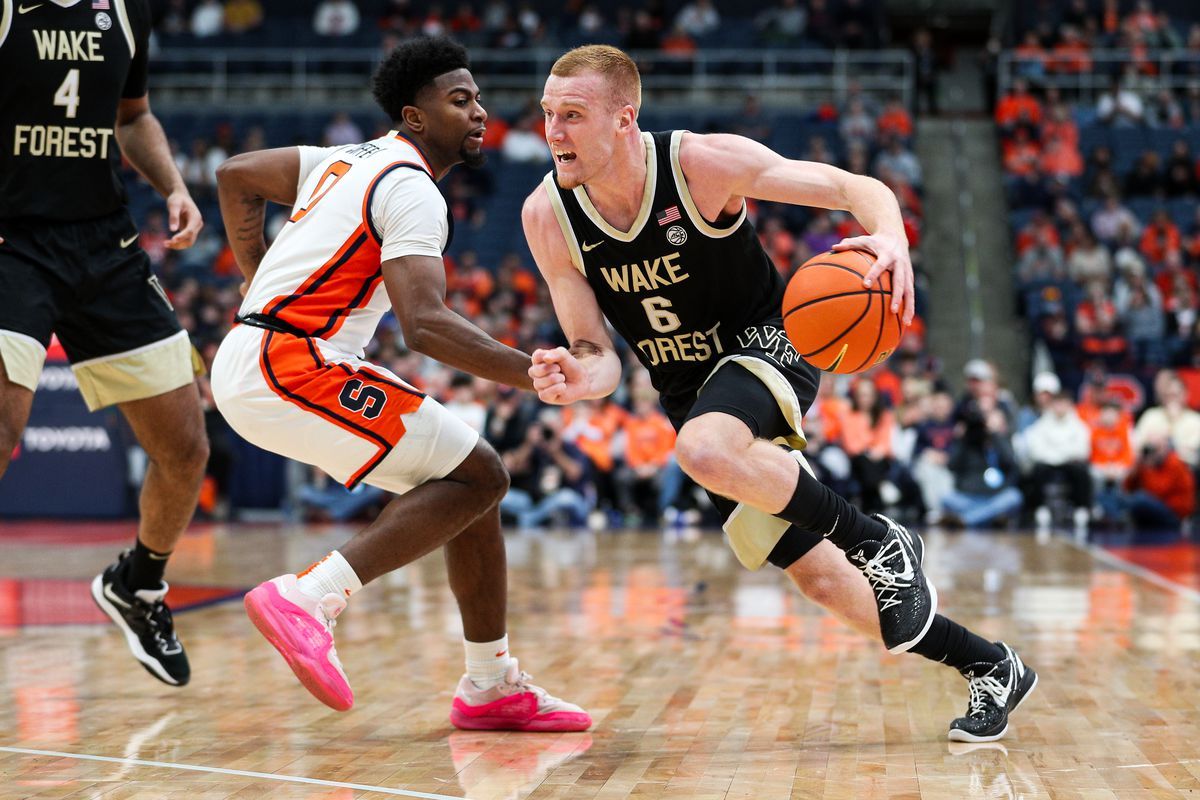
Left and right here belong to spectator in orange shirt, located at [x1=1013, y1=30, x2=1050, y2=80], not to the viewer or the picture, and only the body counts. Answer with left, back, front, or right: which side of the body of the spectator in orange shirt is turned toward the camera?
front

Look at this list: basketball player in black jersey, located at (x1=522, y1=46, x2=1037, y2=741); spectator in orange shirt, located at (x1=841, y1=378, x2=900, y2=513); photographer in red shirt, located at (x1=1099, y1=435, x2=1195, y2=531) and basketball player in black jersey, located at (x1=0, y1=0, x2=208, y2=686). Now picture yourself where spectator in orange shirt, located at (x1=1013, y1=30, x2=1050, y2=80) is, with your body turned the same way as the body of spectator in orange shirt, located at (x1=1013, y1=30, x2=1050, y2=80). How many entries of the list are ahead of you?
4

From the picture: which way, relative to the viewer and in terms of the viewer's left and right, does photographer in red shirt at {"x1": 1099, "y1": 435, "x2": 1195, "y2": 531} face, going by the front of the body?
facing the viewer and to the left of the viewer

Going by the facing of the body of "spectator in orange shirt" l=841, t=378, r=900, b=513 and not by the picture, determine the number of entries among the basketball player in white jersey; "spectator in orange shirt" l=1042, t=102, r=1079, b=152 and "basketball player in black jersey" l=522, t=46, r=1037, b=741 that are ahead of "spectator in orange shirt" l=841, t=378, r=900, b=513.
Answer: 2

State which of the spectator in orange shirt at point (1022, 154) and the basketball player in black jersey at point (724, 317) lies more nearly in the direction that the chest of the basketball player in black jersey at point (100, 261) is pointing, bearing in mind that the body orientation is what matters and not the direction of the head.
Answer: the basketball player in black jersey

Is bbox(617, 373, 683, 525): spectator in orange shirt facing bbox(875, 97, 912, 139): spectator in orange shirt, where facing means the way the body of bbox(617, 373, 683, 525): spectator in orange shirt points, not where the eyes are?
no

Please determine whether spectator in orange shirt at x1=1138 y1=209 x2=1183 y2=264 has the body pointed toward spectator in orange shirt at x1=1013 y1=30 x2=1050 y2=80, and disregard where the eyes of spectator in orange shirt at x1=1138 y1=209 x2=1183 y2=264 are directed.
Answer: no

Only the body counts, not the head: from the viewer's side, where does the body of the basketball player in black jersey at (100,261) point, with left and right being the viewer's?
facing the viewer

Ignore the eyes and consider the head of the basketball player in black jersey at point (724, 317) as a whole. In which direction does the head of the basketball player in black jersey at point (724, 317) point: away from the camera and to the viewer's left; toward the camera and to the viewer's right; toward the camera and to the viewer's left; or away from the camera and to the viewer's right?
toward the camera and to the viewer's left

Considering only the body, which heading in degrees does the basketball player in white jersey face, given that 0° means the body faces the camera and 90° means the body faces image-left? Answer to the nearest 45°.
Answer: approximately 270°

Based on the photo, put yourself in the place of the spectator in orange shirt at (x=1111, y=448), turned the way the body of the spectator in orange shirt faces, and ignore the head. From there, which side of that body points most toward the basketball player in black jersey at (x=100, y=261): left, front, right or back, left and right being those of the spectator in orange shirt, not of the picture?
front

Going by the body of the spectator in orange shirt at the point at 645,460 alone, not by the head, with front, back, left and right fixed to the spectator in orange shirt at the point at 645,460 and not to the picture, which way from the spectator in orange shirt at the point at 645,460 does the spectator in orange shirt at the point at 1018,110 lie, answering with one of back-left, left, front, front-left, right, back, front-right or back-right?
back-left

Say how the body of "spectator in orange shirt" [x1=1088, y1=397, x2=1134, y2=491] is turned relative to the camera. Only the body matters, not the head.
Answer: toward the camera

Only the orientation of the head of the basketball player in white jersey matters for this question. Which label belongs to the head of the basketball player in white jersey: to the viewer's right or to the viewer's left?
to the viewer's right

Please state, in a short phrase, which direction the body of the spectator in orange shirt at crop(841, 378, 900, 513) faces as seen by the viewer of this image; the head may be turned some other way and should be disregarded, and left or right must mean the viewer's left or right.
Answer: facing the viewer

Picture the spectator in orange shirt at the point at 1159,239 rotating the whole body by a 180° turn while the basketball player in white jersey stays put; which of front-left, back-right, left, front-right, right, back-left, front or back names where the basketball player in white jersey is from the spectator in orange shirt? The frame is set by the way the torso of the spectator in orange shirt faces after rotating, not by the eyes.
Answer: back

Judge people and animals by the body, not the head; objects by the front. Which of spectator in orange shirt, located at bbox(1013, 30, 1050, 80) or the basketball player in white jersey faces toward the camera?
the spectator in orange shirt
